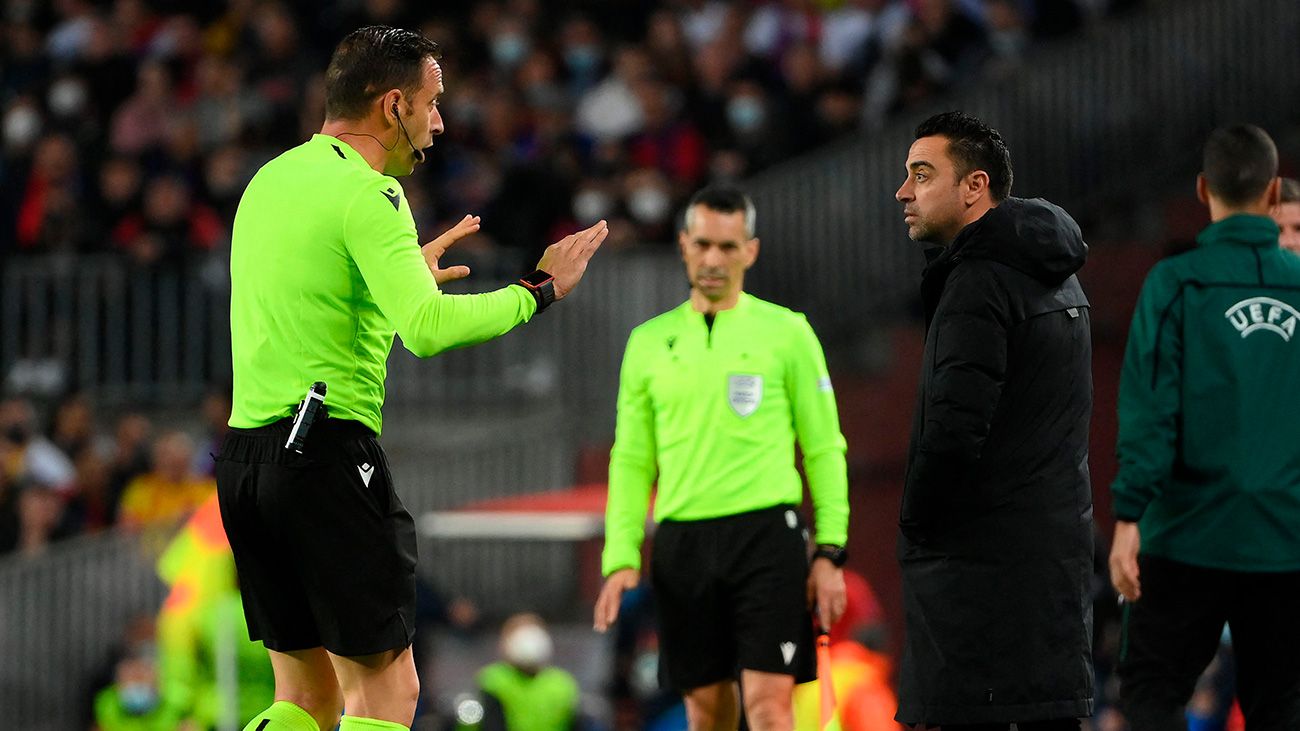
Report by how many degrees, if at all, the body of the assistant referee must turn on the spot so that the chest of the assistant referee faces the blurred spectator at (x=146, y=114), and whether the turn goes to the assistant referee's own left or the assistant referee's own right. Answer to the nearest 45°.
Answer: approximately 135° to the assistant referee's own right

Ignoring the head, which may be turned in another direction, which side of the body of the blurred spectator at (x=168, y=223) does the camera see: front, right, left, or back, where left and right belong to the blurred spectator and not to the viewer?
front

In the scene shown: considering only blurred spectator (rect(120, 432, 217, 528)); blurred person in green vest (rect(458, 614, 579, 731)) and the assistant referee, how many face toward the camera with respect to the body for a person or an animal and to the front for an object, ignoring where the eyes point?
3

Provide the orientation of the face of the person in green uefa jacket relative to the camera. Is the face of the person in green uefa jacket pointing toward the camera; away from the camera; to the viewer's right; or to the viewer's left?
away from the camera

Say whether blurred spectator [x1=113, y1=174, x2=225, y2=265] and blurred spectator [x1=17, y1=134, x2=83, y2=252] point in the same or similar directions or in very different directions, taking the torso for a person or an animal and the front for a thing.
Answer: same or similar directions

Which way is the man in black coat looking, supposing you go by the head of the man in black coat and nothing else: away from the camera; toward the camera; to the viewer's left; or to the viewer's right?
to the viewer's left

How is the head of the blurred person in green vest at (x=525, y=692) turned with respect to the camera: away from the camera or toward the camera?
toward the camera

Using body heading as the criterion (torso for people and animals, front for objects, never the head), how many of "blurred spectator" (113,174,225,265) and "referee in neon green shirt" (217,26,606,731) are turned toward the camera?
1

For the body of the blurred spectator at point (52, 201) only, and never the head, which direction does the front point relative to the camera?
toward the camera

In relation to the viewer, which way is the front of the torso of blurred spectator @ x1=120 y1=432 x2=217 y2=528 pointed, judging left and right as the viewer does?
facing the viewer
